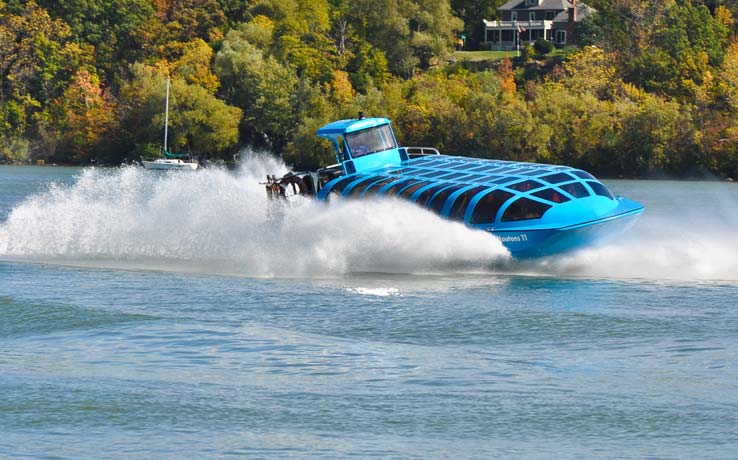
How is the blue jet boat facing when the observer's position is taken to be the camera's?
facing the viewer and to the right of the viewer
